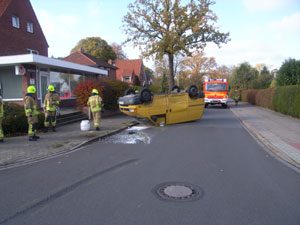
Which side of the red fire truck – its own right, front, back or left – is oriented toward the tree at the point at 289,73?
left

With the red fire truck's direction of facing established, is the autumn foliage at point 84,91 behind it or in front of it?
in front

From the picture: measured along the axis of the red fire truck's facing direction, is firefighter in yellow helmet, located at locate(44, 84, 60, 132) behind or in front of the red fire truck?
in front

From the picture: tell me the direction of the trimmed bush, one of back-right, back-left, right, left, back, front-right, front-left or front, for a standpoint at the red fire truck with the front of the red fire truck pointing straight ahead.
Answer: left

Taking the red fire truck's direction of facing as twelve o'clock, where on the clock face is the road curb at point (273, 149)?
The road curb is roughly at 12 o'clock from the red fire truck.

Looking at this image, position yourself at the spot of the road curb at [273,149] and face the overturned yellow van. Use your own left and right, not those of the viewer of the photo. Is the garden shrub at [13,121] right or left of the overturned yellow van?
left

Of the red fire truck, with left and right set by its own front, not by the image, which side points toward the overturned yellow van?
front

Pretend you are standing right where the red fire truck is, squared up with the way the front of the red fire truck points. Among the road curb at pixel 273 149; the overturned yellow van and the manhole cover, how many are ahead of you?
3

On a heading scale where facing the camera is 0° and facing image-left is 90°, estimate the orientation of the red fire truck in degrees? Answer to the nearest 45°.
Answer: approximately 0°

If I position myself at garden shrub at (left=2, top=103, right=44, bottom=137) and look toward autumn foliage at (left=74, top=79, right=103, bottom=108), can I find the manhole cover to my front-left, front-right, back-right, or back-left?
back-right

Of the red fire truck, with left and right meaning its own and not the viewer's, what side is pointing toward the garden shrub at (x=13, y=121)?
front
